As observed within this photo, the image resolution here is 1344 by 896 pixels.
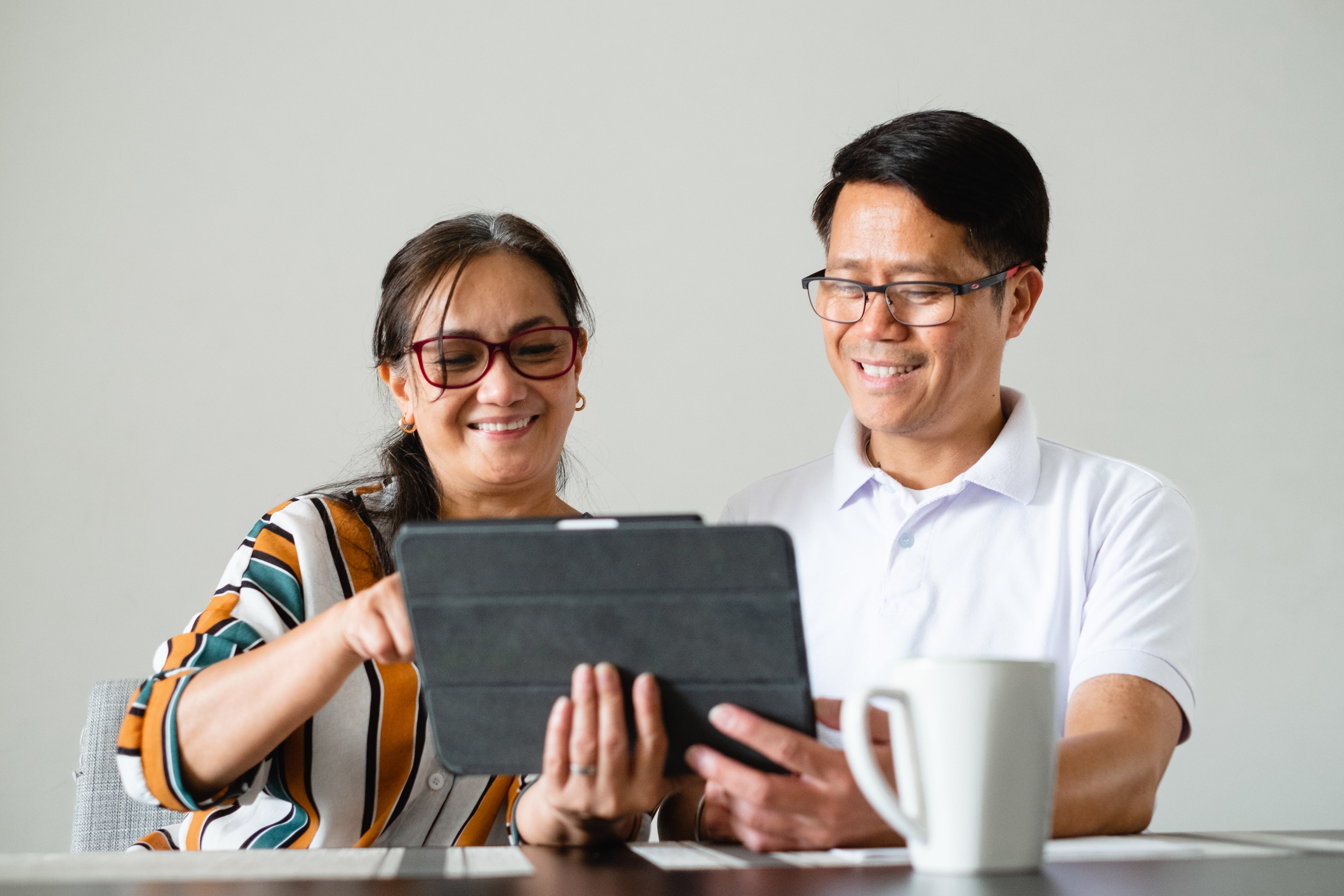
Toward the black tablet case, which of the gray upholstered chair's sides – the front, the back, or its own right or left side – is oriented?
front

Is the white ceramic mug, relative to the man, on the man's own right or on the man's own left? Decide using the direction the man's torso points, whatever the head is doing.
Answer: on the man's own left

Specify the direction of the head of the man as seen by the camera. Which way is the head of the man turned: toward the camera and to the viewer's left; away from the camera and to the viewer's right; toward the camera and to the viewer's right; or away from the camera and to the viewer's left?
toward the camera and to the viewer's left

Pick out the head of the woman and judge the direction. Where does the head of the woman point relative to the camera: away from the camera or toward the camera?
toward the camera

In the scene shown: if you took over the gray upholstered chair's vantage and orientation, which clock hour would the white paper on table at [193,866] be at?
The white paper on table is roughly at 12 o'clock from the gray upholstered chair.

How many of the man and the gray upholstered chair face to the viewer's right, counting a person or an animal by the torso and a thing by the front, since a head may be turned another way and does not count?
0

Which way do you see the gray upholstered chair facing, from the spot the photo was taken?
facing the viewer

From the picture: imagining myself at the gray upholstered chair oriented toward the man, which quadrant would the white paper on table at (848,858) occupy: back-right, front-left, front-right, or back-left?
front-right
